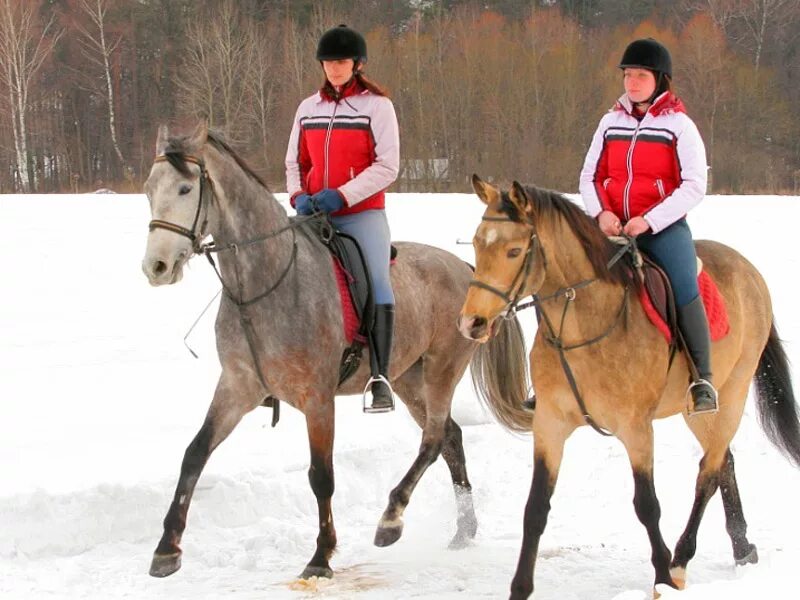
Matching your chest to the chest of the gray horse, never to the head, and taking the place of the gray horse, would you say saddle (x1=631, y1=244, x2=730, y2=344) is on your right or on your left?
on your left

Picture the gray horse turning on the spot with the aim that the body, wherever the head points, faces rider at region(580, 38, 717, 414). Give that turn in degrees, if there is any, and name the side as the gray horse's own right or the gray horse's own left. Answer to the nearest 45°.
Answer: approximately 135° to the gray horse's own left

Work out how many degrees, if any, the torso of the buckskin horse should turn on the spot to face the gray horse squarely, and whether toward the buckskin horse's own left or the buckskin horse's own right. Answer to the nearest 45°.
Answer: approximately 45° to the buckskin horse's own right

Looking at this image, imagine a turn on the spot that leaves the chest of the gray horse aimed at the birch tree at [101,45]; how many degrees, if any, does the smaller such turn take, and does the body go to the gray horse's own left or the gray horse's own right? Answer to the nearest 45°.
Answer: approximately 135° to the gray horse's own right

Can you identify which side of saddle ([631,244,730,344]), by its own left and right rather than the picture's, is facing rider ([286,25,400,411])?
right

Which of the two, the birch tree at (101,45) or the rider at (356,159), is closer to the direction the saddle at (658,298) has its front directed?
the rider

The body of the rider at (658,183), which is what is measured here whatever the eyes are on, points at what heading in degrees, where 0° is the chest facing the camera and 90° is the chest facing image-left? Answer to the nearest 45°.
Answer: approximately 45°
